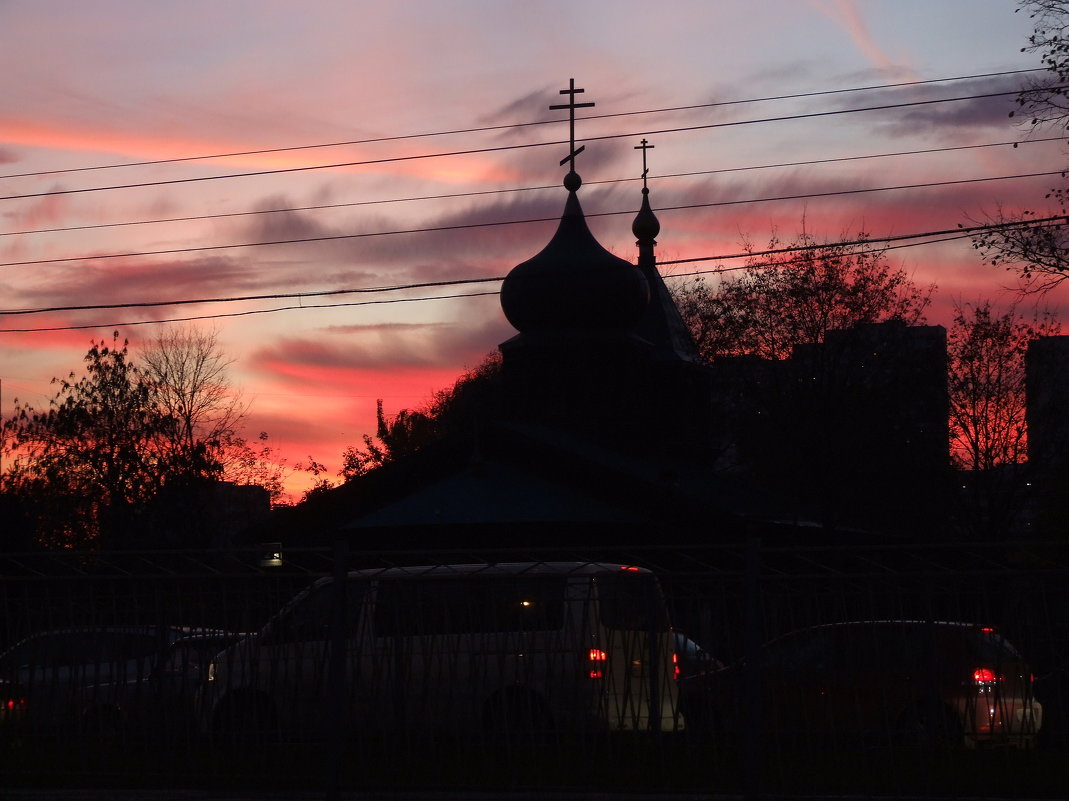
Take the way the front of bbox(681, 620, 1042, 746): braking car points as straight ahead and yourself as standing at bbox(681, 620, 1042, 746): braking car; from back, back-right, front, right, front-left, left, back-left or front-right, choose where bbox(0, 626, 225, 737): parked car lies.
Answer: front-left

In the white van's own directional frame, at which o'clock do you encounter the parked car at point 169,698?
The parked car is roughly at 11 o'clock from the white van.

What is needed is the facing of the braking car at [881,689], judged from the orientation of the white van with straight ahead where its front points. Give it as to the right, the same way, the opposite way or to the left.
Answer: the same way

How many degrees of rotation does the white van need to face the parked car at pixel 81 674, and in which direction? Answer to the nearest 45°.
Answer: approximately 45° to its left

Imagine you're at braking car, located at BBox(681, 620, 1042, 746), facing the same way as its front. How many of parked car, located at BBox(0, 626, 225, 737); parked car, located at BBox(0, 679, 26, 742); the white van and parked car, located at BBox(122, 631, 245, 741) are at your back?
0

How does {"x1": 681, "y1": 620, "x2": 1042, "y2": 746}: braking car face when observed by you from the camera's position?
facing away from the viewer and to the left of the viewer

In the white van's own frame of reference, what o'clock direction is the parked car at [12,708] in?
The parked car is roughly at 11 o'clock from the white van.

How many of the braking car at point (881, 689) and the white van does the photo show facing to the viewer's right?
0

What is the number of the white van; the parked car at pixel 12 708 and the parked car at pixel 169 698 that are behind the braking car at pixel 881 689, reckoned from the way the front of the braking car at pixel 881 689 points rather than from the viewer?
0

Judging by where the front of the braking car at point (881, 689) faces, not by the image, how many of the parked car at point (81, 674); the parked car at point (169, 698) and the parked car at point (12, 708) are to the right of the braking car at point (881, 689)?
0

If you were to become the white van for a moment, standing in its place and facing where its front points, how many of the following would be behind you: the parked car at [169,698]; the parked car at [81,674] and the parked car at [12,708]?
0

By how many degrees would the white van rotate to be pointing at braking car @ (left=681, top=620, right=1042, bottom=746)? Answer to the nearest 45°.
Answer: approximately 135° to its right

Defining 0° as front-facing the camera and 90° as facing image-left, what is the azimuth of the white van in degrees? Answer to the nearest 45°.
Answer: approximately 135°

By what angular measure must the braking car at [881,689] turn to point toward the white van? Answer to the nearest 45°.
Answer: approximately 45° to its left

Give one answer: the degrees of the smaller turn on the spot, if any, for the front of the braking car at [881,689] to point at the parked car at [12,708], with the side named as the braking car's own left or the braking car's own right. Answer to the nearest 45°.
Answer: approximately 45° to the braking car's own left

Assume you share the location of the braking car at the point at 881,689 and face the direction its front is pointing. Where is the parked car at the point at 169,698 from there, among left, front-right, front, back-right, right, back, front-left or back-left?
front-left
